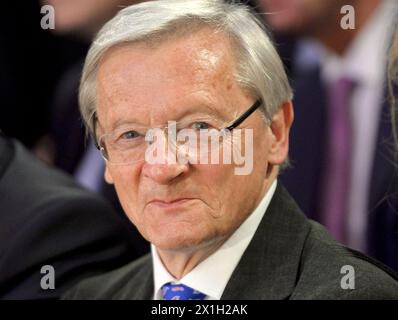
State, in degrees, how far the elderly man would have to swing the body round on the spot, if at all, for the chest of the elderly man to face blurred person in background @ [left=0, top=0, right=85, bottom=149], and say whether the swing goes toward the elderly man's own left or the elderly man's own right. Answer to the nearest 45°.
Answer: approximately 90° to the elderly man's own right

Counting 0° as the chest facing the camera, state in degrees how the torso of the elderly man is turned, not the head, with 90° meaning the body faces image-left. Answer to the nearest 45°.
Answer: approximately 45°

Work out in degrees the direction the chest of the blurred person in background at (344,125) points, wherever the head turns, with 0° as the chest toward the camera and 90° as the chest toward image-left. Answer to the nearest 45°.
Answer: approximately 45°

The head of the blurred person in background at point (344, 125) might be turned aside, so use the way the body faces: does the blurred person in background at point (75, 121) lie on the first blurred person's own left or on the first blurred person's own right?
on the first blurred person's own right

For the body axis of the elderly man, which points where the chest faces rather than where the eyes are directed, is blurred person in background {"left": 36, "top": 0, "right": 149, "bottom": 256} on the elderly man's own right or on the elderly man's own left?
on the elderly man's own right
